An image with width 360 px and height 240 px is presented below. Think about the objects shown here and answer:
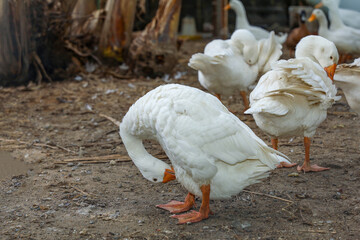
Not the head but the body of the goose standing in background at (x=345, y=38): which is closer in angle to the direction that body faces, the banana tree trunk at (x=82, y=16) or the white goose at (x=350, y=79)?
the banana tree trunk

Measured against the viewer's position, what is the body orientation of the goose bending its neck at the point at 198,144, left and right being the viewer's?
facing to the left of the viewer

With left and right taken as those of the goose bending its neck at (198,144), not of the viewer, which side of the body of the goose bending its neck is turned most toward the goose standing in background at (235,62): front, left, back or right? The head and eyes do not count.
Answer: right

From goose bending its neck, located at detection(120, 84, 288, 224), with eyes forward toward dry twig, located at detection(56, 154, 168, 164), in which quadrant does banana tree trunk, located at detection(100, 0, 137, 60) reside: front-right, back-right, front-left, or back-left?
front-right

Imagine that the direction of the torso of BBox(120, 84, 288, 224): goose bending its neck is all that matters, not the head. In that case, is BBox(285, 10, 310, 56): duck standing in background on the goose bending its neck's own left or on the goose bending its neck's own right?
on the goose bending its neck's own right

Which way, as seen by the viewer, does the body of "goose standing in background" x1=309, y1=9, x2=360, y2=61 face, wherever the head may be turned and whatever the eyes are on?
to the viewer's left

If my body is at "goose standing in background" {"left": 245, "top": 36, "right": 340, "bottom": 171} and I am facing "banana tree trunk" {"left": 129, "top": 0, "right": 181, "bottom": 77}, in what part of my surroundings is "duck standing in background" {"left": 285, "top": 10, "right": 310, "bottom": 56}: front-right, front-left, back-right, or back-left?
front-right
